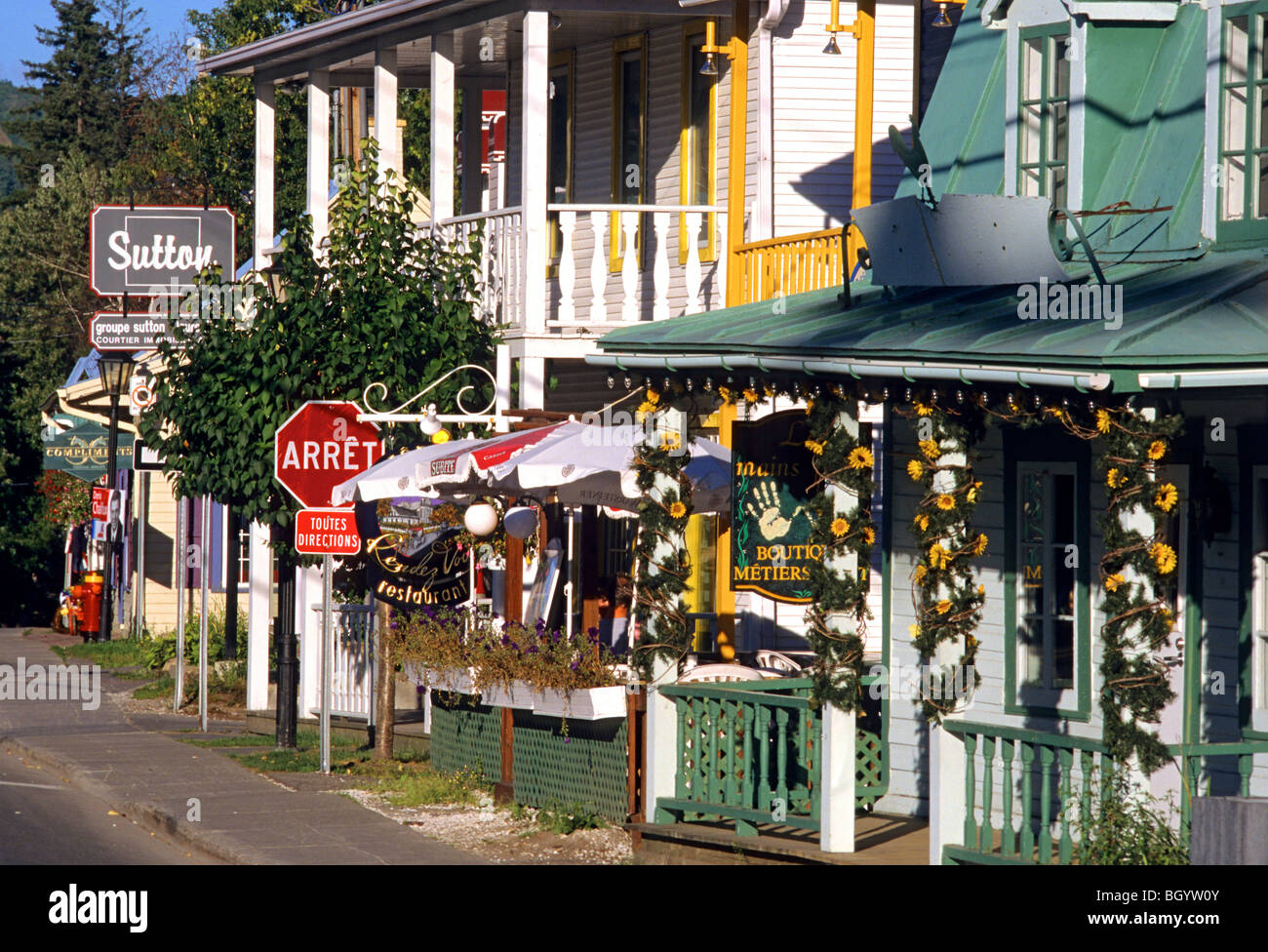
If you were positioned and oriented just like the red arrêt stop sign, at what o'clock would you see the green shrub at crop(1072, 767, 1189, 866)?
The green shrub is roughly at 11 o'clock from the red arrêt stop sign.

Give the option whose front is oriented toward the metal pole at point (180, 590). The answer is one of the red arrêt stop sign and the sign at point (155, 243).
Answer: the sign

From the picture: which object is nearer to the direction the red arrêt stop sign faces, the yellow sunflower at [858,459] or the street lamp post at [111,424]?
the yellow sunflower

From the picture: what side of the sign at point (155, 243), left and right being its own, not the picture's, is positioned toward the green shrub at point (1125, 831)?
front

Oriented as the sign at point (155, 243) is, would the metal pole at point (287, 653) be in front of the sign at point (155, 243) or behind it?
in front

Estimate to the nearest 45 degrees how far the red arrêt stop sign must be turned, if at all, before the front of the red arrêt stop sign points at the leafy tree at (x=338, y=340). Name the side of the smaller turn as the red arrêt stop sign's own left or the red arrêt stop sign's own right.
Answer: approximately 180°

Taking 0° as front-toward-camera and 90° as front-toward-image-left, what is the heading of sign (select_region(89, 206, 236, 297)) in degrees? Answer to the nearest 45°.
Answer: approximately 0°

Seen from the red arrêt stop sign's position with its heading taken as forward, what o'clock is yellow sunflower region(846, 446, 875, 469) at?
The yellow sunflower is roughly at 11 o'clock from the red arrêt stop sign.

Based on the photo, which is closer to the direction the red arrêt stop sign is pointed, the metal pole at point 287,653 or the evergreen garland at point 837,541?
the evergreen garland

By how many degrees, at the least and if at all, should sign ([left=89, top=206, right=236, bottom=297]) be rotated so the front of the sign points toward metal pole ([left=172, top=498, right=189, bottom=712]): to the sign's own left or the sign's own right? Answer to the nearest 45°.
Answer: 0° — it already faces it

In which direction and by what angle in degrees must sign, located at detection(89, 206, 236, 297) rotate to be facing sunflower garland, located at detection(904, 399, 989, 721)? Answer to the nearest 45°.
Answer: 0° — it already faces it

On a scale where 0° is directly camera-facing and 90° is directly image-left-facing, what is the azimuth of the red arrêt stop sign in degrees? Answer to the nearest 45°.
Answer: approximately 0°

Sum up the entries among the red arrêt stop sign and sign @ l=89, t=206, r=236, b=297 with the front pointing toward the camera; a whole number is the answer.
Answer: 2
